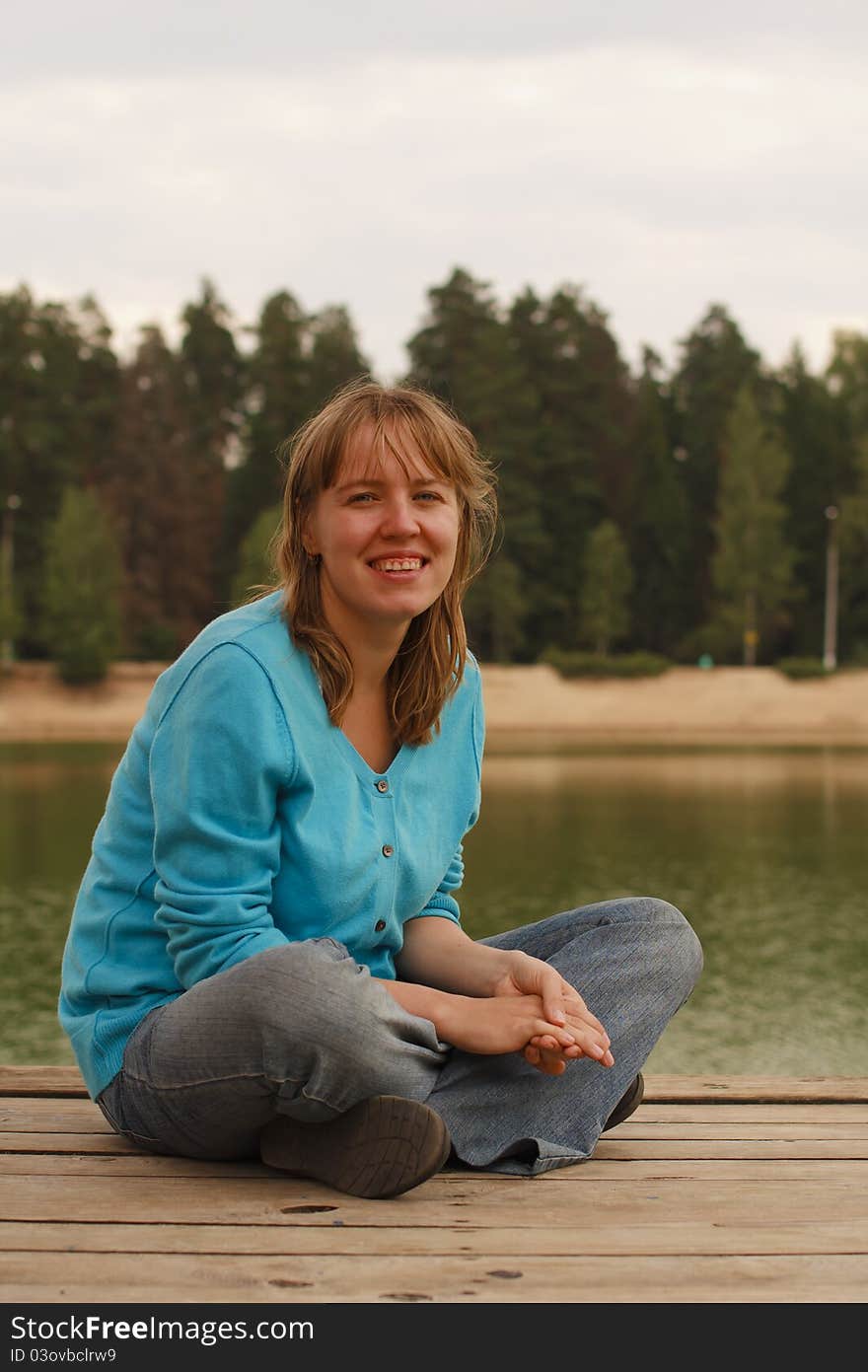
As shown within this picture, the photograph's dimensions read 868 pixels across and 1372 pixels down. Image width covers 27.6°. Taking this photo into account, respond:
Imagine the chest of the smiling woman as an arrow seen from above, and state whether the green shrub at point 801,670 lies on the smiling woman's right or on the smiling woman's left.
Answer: on the smiling woman's left

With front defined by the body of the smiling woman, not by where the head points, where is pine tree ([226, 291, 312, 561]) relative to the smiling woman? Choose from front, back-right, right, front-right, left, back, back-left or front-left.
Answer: back-left

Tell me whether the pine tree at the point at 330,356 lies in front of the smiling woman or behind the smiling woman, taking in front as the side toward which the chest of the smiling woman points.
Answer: behind

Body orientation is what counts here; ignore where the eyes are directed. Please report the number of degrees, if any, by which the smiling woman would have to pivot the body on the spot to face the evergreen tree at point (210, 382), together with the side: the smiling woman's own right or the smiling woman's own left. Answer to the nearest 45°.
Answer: approximately 135° to the smiling woman's own left

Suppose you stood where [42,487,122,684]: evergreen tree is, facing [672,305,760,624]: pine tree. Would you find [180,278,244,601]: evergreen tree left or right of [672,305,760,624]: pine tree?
left

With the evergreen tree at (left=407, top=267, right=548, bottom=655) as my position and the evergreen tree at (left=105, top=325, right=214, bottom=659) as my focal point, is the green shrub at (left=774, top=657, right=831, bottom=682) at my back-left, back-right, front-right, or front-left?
back-left

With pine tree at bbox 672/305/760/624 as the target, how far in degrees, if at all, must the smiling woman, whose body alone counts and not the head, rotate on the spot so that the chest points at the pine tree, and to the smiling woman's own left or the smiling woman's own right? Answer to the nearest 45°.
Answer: approximately 135° to the smiling woman's own left

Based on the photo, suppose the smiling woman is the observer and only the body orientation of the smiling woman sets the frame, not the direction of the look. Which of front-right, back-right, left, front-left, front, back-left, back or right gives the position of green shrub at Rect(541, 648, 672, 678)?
back-left

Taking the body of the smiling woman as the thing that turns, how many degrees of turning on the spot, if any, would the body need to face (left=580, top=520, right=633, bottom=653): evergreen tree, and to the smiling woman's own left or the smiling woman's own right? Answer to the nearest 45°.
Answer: approximately 135° to the smiling woman's own left

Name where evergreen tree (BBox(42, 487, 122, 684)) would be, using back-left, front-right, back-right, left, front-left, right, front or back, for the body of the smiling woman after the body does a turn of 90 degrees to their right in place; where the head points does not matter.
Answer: back-right

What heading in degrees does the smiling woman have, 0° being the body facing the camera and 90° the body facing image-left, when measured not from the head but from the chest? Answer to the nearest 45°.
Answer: approximately 315°

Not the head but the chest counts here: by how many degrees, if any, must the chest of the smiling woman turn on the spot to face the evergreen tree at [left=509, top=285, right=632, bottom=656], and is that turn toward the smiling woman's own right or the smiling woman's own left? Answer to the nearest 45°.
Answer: approximately 135° to the smiling woman's own left

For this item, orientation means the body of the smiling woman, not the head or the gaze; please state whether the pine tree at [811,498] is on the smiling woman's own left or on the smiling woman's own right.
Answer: on the smiling woman's own left

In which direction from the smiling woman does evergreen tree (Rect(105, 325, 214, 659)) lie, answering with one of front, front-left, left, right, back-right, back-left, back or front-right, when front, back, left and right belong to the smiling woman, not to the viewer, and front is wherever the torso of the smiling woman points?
back-left
